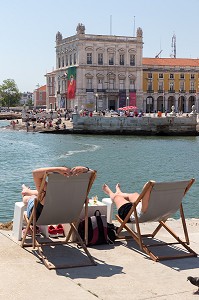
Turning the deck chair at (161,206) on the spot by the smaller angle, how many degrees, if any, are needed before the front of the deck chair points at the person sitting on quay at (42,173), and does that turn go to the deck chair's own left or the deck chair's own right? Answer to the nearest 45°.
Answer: approximately 45° to the deck chair's own left

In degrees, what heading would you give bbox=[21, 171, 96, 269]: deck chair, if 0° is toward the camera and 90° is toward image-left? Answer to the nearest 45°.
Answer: approximately 135°

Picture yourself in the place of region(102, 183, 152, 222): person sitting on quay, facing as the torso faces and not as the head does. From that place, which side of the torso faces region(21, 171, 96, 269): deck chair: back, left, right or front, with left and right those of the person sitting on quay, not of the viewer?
left

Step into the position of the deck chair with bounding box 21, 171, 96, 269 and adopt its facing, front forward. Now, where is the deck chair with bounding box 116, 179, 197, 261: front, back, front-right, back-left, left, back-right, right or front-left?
back-right

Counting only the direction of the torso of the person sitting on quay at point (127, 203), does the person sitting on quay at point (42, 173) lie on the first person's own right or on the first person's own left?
on the first person's own left

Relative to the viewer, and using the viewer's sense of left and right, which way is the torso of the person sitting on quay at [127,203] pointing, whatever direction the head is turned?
facing away from the viewer and to the left of the viewer

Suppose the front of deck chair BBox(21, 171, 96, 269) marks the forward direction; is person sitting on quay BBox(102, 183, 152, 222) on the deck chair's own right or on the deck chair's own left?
on the deck chair's own right

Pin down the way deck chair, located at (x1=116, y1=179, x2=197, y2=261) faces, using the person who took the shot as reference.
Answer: facing away from the viewer and to the left of the viewer
